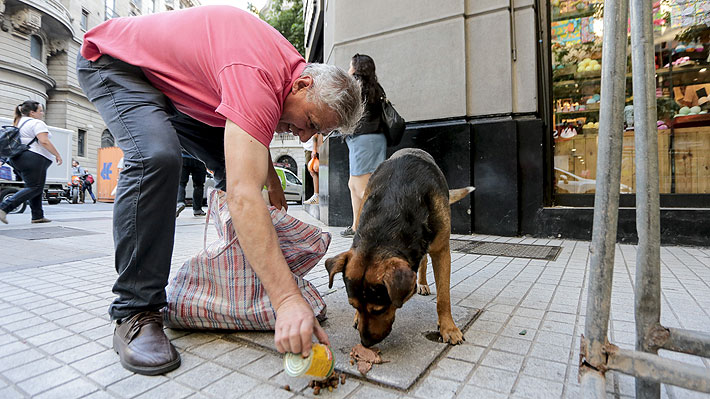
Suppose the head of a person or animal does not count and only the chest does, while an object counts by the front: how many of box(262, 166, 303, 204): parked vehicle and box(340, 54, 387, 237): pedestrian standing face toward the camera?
0

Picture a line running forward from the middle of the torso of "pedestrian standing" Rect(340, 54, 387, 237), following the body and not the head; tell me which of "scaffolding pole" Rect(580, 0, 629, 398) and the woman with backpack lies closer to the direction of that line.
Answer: the woman with backpack

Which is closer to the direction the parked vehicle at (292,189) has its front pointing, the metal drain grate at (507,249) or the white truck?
the metal drain grate

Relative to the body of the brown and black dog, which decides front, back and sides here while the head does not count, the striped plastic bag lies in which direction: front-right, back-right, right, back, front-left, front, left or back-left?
right

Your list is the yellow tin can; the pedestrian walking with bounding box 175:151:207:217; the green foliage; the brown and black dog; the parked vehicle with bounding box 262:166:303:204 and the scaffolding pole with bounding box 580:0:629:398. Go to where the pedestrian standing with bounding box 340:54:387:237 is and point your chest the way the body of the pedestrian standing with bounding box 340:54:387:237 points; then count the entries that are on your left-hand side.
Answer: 3

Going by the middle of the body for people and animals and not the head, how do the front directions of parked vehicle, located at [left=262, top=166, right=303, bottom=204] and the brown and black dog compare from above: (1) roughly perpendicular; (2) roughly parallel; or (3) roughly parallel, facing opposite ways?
roughly perpendicular

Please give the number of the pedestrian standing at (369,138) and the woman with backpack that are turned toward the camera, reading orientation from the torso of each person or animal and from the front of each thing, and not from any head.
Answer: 0

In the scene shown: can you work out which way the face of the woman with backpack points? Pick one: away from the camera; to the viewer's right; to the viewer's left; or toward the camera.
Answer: to the viewer's right

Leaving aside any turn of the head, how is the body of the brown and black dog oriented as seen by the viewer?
toward the camera

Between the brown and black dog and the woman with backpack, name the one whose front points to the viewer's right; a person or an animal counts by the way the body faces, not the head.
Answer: the woman with backpack

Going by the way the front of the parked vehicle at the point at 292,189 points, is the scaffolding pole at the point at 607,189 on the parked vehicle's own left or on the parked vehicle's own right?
on the parked vehicle's own right

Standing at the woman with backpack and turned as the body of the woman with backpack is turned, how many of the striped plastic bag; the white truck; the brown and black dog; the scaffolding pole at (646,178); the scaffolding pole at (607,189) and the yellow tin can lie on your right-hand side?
5

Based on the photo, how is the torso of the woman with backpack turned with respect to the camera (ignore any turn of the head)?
to the viewer's right
